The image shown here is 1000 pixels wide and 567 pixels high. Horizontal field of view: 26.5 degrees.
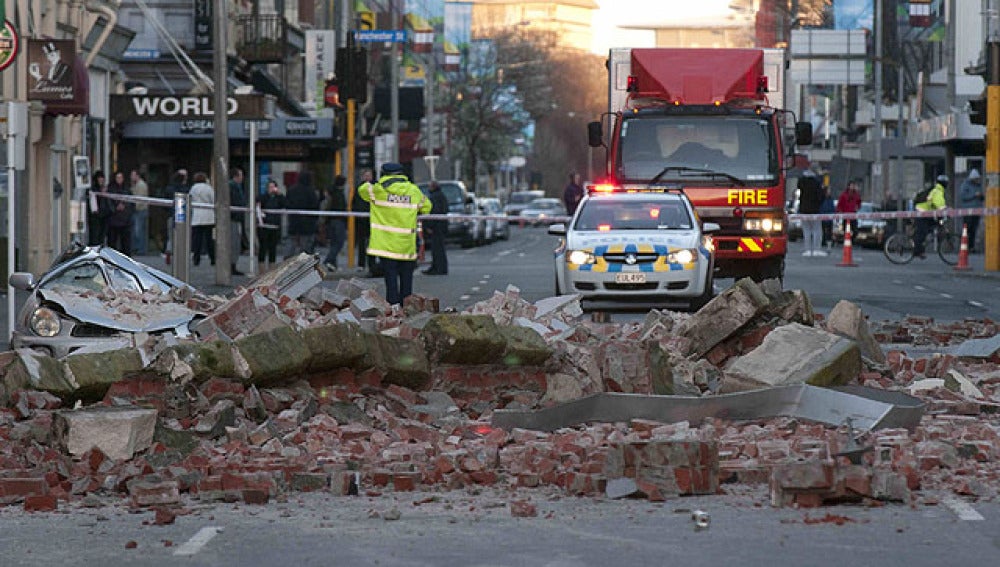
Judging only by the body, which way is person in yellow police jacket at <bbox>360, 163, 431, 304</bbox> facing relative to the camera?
away from the camera

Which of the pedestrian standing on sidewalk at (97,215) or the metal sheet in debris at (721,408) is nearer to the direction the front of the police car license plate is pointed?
the metal sheet in debris

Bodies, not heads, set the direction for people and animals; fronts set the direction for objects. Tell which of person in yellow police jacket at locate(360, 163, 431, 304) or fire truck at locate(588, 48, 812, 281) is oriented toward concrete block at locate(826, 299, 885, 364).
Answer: the fire truck

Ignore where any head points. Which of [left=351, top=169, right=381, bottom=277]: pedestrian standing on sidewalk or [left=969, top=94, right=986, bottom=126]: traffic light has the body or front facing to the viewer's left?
the traffic light

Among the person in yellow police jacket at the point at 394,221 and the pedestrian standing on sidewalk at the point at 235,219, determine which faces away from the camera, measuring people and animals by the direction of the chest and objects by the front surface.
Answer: the person in yellow police jacket

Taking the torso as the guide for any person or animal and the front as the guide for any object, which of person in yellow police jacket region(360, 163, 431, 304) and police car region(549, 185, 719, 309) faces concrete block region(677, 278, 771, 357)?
the police car

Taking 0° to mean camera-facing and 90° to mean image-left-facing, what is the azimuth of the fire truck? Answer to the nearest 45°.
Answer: approximately 0°
